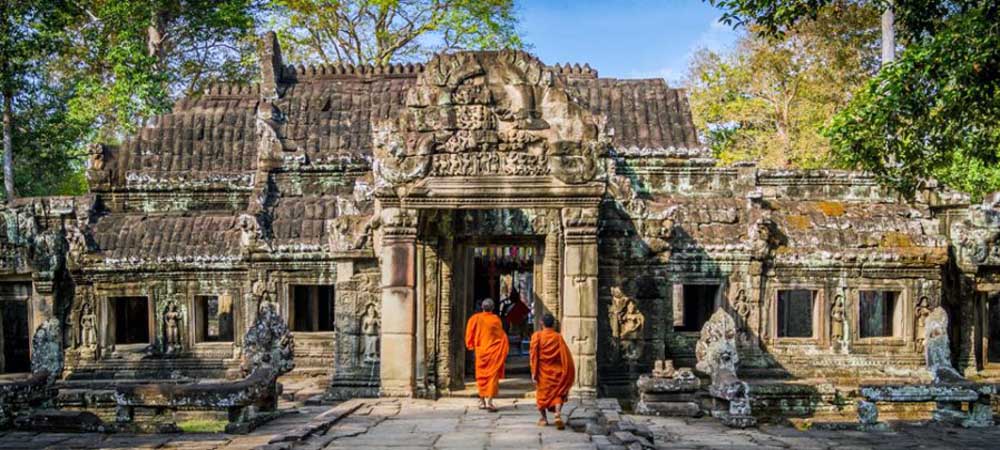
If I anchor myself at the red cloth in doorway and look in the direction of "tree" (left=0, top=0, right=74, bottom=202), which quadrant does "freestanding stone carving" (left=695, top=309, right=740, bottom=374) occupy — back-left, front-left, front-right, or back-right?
back-left

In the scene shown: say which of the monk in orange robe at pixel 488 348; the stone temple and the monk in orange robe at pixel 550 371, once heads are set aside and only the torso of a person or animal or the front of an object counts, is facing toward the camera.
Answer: the stone temple

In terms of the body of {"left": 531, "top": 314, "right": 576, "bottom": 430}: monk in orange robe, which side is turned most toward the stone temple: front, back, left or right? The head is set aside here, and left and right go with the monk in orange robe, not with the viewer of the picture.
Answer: front

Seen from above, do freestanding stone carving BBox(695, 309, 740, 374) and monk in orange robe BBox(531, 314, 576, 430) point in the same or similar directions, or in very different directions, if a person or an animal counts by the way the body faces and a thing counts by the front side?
very different directions

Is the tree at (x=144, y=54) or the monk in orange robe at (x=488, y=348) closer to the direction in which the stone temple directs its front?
the monk in orange robe

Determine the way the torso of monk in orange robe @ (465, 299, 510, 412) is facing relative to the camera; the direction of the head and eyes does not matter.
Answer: away from the camera

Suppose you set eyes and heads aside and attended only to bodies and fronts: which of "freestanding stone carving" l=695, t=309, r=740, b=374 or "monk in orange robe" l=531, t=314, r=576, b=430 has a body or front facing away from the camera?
the monk in orange robe

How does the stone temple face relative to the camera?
toward the camera

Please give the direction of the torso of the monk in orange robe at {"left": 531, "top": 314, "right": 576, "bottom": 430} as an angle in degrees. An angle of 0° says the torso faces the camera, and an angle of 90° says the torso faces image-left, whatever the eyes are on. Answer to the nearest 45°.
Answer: approximately 180°

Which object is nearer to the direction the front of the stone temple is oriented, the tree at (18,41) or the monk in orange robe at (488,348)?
the monk in orange robe

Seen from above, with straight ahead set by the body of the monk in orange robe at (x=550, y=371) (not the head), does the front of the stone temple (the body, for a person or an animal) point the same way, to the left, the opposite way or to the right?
the opposite way

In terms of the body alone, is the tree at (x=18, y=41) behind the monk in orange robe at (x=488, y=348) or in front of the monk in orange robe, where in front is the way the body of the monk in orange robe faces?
in front

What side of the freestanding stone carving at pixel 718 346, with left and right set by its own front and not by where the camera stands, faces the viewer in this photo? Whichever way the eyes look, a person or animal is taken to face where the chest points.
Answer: front
